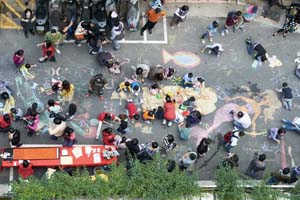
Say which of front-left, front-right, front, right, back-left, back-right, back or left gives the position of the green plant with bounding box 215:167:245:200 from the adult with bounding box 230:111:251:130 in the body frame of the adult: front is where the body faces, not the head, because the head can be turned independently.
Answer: back-left

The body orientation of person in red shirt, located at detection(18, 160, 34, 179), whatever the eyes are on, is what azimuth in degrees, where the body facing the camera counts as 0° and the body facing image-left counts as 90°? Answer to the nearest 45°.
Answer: approximately 180°

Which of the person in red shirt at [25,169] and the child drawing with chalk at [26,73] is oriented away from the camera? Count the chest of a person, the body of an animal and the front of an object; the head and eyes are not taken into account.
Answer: the person in red shirt

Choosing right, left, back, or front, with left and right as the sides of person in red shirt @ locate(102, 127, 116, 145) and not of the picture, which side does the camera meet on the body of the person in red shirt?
back

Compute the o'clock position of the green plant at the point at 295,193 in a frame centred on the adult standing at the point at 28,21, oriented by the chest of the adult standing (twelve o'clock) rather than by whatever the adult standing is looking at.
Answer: The green plant is roughly at 10 o'clock from the adult standing.

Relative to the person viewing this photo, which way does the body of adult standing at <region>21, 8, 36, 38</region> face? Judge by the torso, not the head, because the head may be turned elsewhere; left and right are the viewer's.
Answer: facing the viewer

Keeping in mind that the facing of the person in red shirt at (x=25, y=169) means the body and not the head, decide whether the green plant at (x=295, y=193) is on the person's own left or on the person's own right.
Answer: on the person's own right

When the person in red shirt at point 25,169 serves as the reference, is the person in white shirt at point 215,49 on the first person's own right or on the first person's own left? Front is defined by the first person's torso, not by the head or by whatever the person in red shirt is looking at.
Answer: on the first person's own right

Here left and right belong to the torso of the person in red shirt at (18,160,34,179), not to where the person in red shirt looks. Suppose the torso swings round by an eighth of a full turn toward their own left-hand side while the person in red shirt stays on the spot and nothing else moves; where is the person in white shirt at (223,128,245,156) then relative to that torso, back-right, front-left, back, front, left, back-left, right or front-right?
back-right
